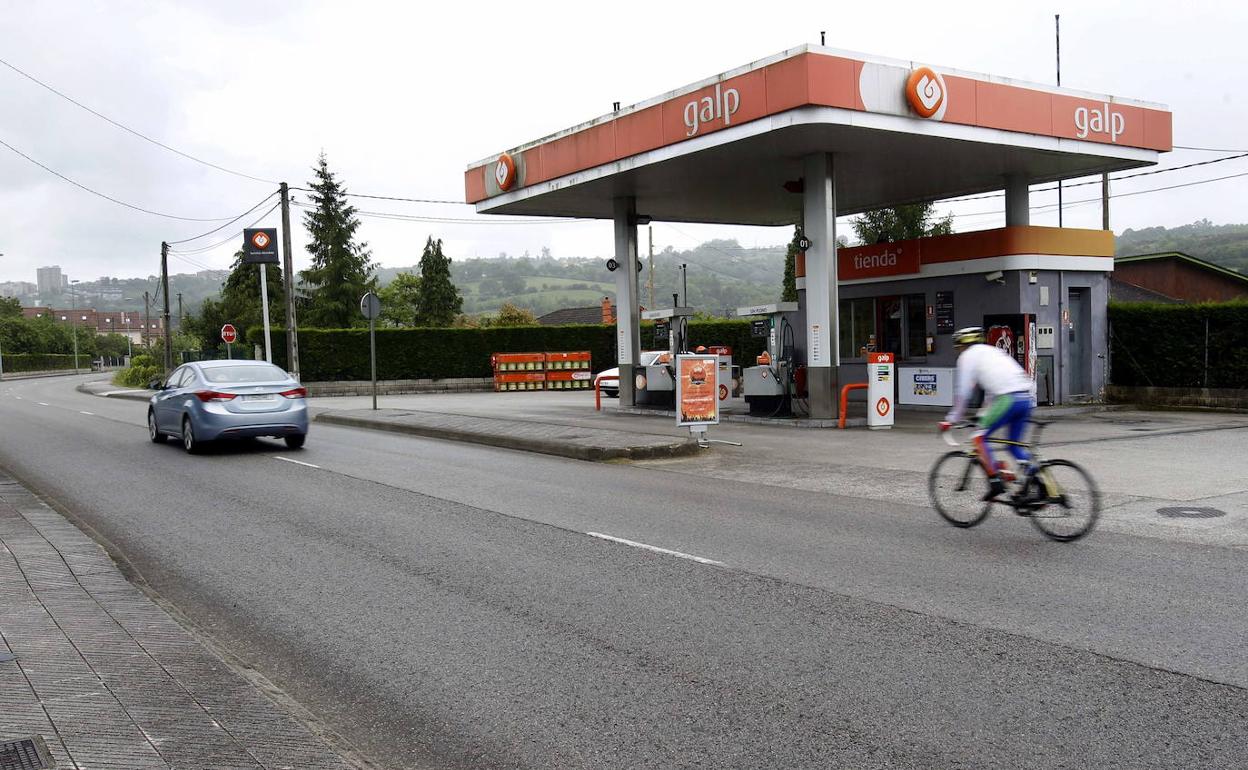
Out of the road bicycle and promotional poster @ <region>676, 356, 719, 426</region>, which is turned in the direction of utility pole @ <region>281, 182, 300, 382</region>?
the road bicycle

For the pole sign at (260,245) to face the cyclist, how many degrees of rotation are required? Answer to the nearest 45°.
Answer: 0° — it already faces them

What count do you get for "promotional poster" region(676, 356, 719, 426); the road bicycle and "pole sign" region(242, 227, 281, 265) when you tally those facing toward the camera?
2

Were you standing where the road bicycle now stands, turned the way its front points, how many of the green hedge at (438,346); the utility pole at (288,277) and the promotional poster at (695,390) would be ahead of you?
3

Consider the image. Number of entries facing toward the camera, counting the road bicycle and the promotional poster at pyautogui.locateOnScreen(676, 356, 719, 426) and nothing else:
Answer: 1

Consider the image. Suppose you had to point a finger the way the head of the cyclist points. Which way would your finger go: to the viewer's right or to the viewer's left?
to the viewer's left

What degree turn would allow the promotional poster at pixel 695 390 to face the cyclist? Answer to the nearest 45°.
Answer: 0° — it already faces them

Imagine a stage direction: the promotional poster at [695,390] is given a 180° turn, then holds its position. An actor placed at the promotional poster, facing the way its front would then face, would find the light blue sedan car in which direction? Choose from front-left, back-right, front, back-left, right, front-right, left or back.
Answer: left
